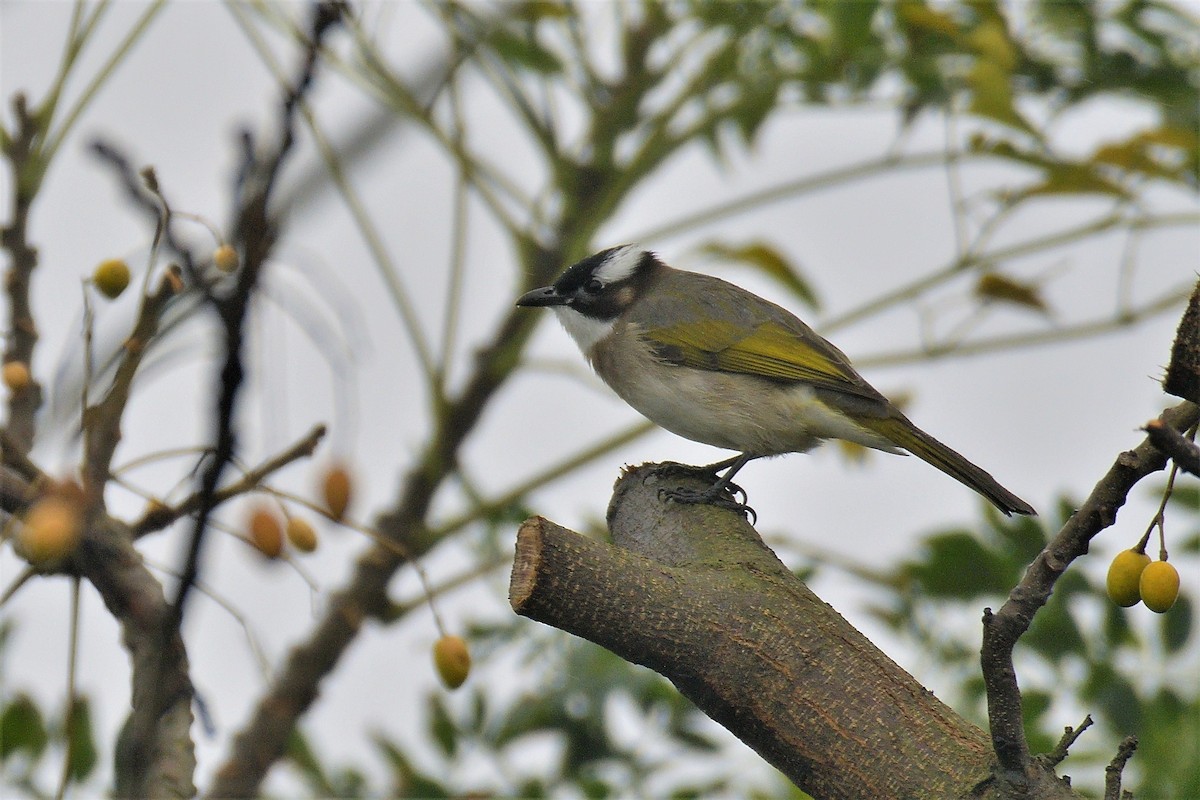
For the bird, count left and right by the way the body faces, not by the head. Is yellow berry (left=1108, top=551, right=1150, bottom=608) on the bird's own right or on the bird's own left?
on the bird's own left

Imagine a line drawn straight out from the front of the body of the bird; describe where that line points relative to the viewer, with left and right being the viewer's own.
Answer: facing to the left of the viewer
